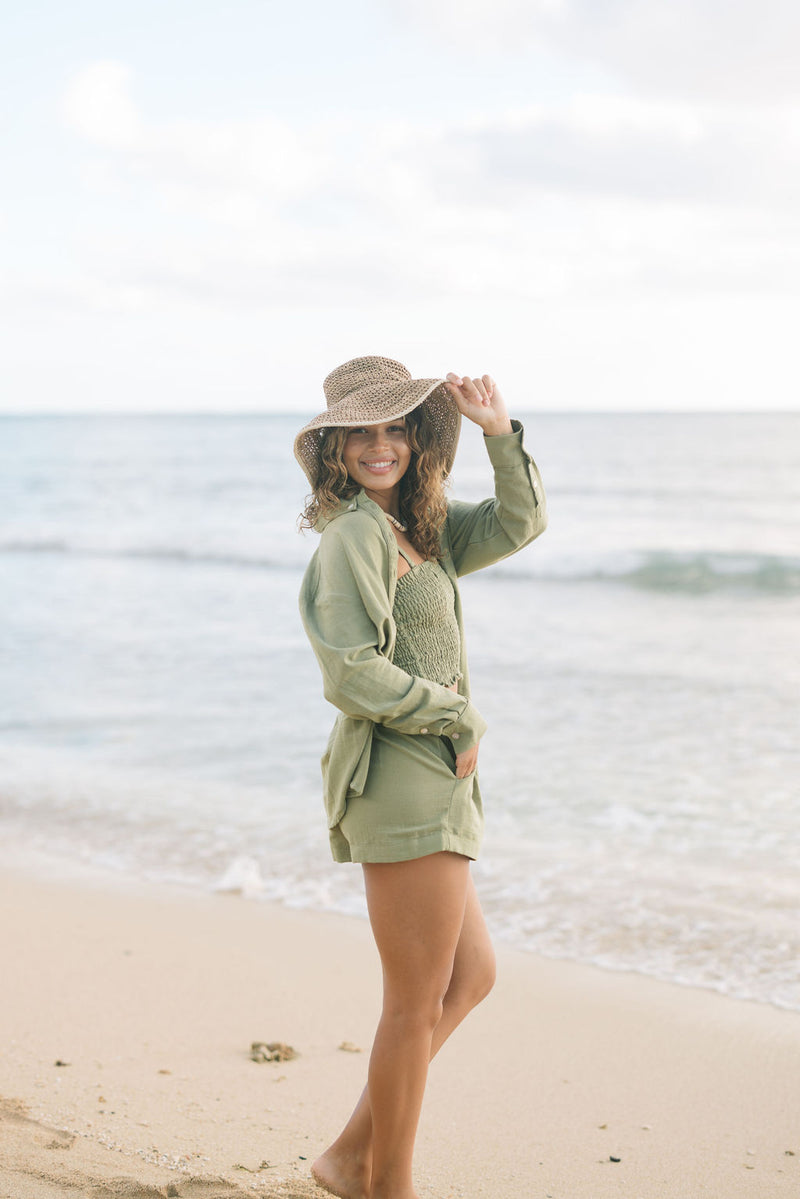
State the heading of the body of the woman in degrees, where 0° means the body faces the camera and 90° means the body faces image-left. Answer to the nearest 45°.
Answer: approximately 315°
